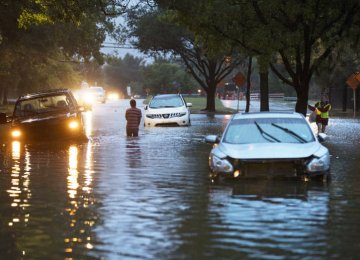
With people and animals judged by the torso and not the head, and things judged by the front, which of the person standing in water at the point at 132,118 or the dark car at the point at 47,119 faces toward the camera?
the dark car

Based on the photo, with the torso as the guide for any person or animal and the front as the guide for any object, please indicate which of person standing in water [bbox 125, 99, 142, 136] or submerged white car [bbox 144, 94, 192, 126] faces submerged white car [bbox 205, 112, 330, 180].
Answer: submerged white car [bbox 144, 94, 192, 126]

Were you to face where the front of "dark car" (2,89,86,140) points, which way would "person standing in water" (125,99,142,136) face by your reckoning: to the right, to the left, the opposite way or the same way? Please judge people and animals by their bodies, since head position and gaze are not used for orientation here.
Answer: the opposite way

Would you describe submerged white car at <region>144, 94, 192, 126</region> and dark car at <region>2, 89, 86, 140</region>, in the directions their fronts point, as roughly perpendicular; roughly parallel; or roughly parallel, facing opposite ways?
roughly parallel

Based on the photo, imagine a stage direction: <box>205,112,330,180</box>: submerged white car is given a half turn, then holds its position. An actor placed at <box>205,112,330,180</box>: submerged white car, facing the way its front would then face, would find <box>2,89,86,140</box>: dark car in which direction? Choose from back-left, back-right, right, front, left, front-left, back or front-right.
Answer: front-left

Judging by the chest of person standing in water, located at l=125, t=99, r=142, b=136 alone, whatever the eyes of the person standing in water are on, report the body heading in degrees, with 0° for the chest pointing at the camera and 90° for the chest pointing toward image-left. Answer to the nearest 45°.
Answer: approximately 180°

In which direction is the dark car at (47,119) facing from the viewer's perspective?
toward the camera

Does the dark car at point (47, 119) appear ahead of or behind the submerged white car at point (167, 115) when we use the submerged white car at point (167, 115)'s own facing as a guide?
ahead

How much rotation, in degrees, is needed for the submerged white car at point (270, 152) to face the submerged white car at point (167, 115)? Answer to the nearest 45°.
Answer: approximately 180°

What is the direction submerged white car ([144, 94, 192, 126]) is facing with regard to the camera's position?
facing the viewer

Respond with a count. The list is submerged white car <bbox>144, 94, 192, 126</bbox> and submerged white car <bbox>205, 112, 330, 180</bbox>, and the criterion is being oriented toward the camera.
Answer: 2

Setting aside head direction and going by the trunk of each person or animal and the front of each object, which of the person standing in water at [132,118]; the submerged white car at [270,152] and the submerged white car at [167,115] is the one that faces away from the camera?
the person standing in water

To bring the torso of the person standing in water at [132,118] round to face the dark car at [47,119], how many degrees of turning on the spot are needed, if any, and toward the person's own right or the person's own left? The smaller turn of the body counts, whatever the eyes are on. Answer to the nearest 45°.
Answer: approximately 135° to the person's own left

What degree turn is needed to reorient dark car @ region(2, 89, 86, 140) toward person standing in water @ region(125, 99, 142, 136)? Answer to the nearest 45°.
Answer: approximately 135° to its left

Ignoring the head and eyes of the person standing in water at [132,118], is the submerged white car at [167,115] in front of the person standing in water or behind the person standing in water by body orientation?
in front

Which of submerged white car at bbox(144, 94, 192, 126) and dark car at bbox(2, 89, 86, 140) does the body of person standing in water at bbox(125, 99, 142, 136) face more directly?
the submerged white car

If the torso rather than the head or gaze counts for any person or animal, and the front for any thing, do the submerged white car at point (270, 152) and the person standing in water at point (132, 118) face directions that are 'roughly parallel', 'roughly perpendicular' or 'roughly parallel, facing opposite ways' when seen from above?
roughly parallel, facing opposite ways
